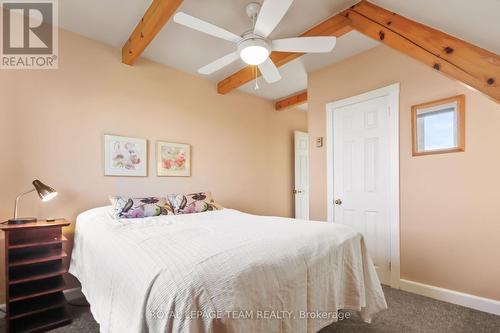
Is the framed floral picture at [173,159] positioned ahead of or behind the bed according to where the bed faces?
behind

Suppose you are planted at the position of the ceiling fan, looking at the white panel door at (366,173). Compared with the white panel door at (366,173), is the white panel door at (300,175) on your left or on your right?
left

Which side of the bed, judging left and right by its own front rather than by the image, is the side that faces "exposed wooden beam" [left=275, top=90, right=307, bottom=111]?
left

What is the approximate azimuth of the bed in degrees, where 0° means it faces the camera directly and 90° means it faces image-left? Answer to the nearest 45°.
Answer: approximately 315°

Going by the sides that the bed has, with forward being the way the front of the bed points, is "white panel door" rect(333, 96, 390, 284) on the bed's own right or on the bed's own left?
on the bed's own left

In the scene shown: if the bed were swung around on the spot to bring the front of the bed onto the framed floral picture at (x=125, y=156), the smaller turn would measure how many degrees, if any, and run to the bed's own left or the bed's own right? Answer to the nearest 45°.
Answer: approximately 180°
